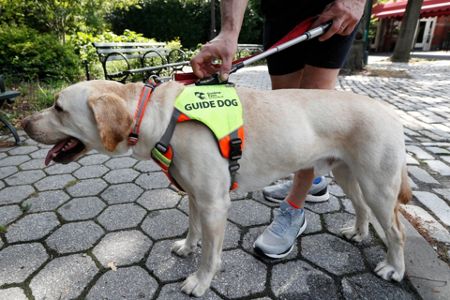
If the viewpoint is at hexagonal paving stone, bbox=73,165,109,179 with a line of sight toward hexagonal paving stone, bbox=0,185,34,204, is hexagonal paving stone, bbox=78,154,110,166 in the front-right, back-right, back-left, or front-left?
back-right

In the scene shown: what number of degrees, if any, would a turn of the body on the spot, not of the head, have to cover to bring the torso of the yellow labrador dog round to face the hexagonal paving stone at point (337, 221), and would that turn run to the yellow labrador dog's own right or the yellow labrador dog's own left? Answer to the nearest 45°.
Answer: approximately 135° to the yellow labrador dog's own right

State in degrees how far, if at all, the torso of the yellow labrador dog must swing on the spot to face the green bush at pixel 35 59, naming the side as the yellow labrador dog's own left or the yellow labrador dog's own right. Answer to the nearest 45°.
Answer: approximately 45° to the yellow labrador dog's own right

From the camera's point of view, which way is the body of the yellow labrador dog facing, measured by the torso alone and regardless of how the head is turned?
to the viewer's left

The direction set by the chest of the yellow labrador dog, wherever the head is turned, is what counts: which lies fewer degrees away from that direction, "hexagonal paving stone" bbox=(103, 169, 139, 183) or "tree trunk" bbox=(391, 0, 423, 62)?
the hexagonal paving stone

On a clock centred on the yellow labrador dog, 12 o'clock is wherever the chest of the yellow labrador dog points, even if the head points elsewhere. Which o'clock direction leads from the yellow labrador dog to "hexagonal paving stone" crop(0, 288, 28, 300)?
The hexagonal paving stone is roughly at 12 o'clock from the yellow labrador dog.

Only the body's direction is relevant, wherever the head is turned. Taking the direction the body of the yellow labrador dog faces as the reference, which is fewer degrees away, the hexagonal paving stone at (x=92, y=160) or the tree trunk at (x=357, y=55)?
the hexagonal paving stone

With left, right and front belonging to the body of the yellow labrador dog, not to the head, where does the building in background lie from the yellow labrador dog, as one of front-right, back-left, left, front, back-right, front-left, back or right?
back-right
